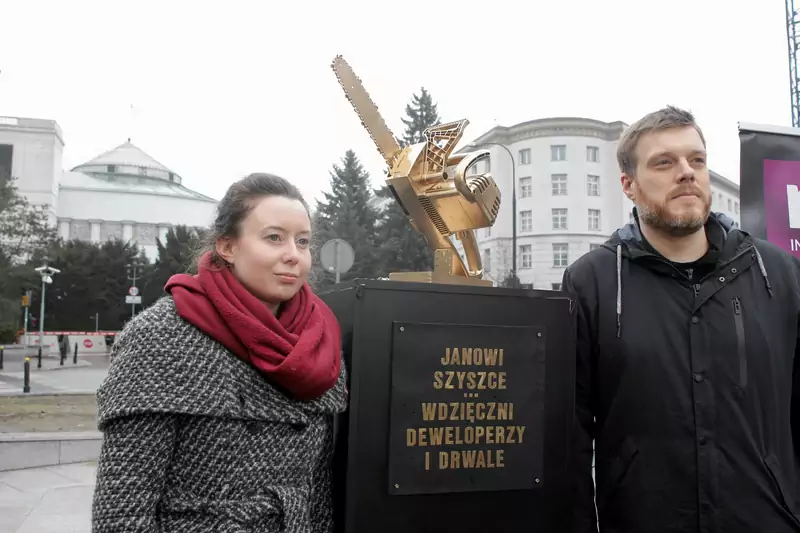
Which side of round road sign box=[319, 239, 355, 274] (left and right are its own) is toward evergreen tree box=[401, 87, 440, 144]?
front

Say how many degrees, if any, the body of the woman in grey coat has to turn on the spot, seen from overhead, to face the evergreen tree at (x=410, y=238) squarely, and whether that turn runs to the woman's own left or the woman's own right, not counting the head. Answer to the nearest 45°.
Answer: approximately 135° to the woman's own left

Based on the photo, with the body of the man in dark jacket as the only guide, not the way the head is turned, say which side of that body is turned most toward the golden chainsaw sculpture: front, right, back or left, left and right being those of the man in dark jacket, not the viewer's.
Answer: right

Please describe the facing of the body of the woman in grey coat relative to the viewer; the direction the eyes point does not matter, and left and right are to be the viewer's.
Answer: facing the viewer and to the right of the viewer

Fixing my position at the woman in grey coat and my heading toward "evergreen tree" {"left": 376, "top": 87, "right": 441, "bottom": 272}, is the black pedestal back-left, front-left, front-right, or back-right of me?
front-right

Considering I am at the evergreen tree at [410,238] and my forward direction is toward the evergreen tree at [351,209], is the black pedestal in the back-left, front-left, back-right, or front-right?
back-left

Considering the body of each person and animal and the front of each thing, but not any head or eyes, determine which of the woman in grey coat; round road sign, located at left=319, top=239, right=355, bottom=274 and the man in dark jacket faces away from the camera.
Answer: the round road sign

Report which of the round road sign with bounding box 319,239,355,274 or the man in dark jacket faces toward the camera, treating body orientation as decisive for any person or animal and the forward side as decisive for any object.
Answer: the man in dark jacket

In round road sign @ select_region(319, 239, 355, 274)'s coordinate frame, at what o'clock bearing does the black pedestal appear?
The black pedestal is roughly at 6 o'clock from the round road sign.

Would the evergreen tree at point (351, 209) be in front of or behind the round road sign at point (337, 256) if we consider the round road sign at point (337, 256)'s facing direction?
in front

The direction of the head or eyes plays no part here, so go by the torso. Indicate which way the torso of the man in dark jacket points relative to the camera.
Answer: toward the camera

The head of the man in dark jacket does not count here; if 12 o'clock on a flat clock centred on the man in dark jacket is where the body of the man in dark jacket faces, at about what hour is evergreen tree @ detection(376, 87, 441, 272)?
The evergreen tree is roughly at 5 o'clock from the man in dark jacket.

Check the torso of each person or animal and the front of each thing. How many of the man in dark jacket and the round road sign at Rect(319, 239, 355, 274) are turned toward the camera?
1

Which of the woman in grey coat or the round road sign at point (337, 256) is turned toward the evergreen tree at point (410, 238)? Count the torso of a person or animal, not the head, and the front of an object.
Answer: the round road sign

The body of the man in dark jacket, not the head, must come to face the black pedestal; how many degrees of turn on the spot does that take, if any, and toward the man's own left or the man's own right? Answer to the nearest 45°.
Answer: approximately 90° to the man's own right

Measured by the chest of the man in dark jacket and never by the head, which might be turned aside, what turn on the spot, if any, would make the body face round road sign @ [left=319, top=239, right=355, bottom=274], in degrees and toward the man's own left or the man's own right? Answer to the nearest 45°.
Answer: approximately 135° to the man's own right

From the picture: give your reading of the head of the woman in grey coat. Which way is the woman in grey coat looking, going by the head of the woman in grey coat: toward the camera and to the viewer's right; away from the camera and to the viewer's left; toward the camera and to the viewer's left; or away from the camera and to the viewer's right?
toward the camera and to the viewer's right

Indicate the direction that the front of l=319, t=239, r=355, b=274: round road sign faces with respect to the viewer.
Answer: facing away from the viewer
